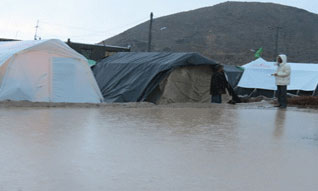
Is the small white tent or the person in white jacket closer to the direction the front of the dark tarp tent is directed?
the person in white jacket

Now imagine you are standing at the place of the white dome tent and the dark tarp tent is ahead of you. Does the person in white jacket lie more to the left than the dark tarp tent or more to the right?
right

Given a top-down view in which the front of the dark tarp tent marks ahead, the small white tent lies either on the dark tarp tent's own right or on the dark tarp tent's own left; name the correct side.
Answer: on the dark tarp tent's own left

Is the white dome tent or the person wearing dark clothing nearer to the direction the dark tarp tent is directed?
the person wearing dark clothing

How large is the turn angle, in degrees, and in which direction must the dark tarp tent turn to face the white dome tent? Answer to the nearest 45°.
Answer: approximately 90° to its right

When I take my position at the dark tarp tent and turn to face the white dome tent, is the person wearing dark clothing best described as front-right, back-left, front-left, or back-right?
back-left

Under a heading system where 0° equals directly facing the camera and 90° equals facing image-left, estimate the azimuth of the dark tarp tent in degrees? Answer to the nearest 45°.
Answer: approximately 315°
